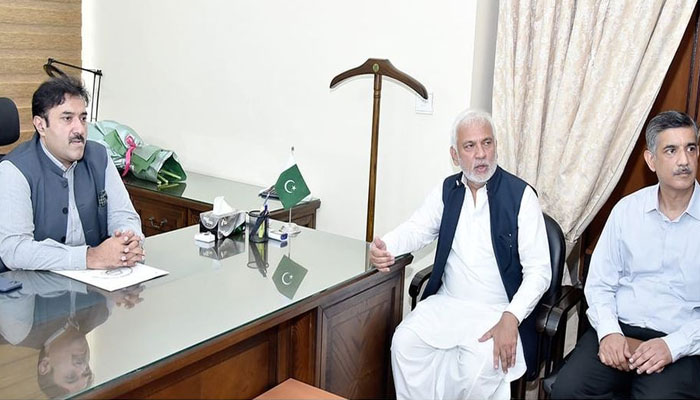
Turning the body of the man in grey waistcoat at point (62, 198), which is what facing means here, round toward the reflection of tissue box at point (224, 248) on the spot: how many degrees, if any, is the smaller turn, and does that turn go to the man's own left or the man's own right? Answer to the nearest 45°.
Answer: approximately 45° to the man's own left

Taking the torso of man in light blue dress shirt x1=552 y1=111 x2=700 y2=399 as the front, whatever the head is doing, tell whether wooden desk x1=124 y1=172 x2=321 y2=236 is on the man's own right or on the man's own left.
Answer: on the man's own right

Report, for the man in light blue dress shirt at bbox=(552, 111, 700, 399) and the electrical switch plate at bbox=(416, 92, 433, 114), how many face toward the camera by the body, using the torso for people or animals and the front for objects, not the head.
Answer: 2

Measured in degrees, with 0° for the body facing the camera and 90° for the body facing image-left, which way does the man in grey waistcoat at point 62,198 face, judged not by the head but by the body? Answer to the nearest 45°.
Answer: approximately 315°

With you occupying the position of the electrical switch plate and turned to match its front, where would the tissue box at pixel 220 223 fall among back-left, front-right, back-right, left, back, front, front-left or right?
front-right

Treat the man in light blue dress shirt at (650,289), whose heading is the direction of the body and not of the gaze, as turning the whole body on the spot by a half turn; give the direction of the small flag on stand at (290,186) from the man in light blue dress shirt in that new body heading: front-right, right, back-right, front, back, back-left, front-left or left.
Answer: left

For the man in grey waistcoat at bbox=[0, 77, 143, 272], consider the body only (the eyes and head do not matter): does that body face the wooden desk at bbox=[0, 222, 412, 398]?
yes

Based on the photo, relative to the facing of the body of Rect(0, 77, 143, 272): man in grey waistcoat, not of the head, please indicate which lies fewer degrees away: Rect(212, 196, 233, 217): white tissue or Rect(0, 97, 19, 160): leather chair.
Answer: the white tissue

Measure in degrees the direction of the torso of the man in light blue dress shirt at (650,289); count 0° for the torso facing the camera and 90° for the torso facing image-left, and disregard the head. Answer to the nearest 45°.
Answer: approximately 0°

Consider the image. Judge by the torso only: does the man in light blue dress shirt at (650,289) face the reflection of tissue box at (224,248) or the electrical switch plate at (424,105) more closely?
the reflection of tissue box

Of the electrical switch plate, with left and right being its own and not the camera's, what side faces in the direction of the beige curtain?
left

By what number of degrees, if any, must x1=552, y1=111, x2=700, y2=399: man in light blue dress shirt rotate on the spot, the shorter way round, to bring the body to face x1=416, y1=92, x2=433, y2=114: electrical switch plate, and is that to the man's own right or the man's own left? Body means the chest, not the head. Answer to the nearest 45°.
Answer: approximately 135° to the man's own right
